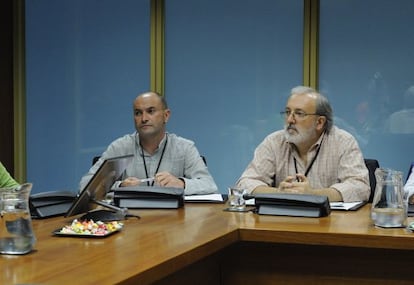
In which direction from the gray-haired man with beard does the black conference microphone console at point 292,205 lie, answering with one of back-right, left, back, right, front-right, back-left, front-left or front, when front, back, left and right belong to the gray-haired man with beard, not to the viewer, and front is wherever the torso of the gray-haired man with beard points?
front-left

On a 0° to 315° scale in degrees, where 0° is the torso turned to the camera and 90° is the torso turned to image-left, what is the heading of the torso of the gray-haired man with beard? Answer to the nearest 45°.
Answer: approximately 45°

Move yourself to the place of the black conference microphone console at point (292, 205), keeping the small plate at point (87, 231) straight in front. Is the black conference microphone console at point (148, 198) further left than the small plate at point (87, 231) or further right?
right

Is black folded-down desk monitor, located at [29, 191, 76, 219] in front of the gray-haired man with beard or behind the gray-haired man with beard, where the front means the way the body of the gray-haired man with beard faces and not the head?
in front

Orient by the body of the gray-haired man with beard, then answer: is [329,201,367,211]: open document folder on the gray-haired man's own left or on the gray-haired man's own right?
on the gray-haired man's own left

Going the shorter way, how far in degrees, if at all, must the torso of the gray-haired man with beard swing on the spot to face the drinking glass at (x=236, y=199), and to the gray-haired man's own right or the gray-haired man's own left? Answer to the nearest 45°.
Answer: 0° — they already face it
